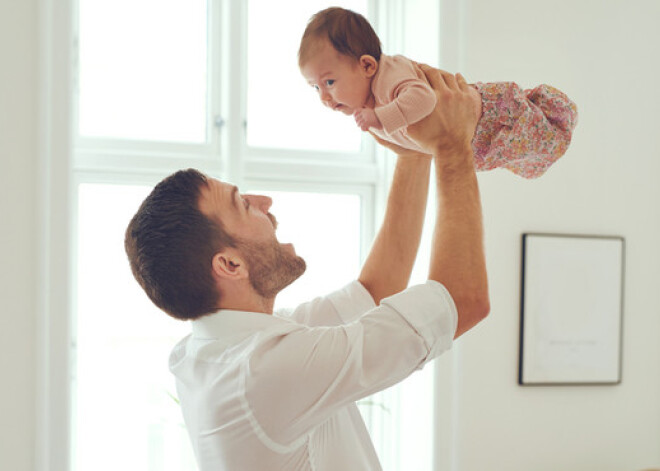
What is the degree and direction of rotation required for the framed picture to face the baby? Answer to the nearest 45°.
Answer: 0° — it already faces them

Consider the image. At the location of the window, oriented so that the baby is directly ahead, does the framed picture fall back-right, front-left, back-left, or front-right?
front-left

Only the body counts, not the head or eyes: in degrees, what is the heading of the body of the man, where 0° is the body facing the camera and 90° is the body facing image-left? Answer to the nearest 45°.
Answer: approximately 270°

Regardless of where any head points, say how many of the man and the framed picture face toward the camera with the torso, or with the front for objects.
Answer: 1

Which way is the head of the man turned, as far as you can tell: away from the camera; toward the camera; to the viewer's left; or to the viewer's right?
to the viewer's right

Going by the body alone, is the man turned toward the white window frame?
no

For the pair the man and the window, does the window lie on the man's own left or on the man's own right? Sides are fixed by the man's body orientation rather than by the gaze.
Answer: on the man's own left

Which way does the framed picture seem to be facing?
toward the camera

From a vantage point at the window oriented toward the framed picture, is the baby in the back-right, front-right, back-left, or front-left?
front-right

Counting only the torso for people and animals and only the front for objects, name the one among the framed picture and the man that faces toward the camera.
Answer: the framed picture

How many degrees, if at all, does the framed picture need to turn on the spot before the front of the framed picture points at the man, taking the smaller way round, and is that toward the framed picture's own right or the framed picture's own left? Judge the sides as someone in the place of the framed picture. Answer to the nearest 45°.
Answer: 0° — it already faces them

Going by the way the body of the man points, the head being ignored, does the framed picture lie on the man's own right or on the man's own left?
on the man's own left

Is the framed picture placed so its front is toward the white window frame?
no
